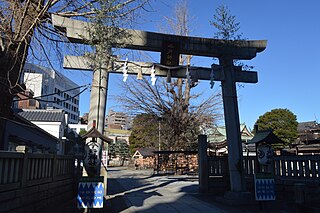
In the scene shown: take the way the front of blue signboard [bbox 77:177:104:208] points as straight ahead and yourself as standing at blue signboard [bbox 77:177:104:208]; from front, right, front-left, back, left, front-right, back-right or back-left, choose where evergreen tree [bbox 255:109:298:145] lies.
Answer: back-left

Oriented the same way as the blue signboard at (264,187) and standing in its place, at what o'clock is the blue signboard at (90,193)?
the blue signboard at (90,193) is roughly at 2 o'clock from the blue signboard at (264,187).

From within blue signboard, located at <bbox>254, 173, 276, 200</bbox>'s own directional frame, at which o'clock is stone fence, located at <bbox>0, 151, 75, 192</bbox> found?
The stone fence is roughly at 2 o'clock from the blue signboard.

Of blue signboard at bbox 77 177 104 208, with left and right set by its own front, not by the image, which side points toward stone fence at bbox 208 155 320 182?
left

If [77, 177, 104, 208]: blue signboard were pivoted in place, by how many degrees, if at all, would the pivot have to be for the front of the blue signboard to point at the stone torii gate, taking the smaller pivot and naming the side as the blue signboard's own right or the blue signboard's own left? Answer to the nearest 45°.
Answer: approximately 90° to the blue signboard's own left

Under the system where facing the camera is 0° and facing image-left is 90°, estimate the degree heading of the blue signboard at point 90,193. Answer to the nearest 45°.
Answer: approximately 0°

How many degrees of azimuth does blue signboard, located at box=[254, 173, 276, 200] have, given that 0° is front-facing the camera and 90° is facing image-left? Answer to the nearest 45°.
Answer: approximately 0°

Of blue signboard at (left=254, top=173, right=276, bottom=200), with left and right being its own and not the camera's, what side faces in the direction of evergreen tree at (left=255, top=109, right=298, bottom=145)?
back

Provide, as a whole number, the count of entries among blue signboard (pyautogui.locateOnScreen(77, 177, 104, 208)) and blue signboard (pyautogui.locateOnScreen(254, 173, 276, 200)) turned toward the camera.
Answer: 2
